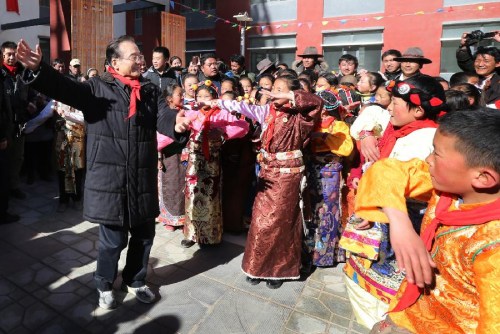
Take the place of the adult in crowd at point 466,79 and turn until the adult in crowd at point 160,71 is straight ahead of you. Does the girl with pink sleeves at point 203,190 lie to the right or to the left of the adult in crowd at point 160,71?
left

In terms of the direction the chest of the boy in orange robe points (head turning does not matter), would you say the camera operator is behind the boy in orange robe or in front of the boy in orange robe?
behind

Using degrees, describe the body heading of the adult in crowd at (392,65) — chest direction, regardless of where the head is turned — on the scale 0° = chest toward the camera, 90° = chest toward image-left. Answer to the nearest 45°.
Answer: approximately 45°

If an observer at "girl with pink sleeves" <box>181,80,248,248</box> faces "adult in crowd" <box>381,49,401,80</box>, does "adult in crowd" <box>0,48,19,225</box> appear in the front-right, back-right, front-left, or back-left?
back-left

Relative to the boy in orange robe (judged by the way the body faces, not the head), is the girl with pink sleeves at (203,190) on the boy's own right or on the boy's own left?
on the boy's own right

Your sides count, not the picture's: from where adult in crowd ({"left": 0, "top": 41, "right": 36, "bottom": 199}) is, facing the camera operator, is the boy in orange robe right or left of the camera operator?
right

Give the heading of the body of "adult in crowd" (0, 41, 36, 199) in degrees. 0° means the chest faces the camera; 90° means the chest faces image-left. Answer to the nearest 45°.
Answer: approximately 315°

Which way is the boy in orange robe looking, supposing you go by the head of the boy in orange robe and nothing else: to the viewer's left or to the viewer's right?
to the viewer's left

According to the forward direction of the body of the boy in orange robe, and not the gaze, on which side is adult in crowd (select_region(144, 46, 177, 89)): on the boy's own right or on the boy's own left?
on the boy's own right
